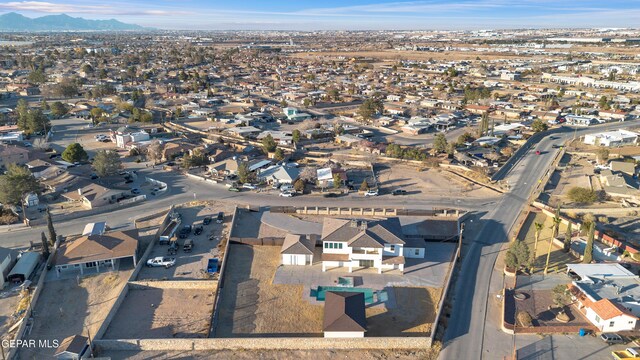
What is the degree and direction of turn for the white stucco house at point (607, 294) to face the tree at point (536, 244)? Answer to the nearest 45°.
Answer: approximately 90° to its right

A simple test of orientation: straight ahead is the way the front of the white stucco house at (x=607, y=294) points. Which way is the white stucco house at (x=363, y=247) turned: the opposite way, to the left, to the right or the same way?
to the right

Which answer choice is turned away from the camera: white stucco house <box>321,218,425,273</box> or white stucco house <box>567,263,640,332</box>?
white stucco house <box>321,218,425,273</box>

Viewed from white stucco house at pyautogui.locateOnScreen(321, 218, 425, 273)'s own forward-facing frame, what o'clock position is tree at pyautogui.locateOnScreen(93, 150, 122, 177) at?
The tree is roughly at 10 o'clock from the white stucco house.

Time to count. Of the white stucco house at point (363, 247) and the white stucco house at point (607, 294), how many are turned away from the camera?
1

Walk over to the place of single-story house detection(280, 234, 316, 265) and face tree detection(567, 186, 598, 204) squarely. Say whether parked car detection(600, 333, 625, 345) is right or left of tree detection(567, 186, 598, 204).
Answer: right

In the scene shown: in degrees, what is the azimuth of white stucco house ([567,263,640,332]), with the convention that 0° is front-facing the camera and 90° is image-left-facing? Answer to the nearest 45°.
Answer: approximately 45°

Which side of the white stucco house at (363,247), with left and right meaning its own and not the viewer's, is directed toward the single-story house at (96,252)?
left

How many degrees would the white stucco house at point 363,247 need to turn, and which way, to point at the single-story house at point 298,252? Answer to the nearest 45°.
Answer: approximately 90° to its left

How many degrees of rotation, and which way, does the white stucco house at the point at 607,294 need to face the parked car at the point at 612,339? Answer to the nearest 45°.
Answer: approximately 45° to its left

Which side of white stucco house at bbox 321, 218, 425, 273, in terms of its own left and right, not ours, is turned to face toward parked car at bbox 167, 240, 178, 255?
left

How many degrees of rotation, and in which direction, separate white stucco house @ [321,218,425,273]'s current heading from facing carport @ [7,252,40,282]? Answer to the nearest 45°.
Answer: approximately 90° to its left

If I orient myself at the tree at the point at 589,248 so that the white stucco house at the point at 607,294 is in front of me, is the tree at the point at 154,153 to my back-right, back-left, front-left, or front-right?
back-right

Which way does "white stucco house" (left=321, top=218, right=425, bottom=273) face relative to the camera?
away from the camera

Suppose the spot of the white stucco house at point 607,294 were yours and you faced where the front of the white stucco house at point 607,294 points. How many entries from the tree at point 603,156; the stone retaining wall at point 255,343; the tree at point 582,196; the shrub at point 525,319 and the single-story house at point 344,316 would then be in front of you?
3
